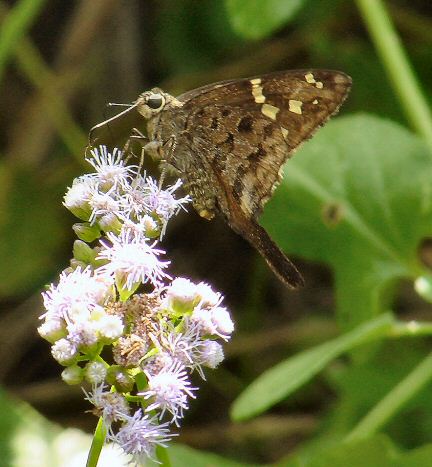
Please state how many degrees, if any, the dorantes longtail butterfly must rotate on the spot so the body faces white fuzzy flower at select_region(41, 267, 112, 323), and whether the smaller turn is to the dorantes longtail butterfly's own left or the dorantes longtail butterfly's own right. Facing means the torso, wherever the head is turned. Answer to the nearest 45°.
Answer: approximately 45° to the dorantes longtail butterfly's own left

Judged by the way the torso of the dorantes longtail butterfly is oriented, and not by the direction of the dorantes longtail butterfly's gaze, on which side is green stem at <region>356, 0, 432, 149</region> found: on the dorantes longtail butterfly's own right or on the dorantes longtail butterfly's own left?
on the dorantes longtail butterfly's own right

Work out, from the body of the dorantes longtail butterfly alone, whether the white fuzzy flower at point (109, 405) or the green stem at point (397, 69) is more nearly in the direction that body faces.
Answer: the white fuzzy flower

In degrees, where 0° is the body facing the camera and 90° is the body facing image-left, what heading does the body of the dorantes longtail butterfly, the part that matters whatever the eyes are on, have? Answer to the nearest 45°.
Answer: approximately 90°

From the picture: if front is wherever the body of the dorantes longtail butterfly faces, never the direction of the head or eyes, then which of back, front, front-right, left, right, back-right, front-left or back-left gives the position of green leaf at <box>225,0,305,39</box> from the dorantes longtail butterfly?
right

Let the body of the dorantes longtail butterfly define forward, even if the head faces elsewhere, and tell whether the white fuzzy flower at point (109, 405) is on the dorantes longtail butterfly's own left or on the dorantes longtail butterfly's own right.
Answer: on the dorantes longtail butterfly's own left

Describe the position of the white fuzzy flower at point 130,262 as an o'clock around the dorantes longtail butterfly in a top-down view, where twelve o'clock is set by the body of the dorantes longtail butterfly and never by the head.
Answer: The white fuzzy flower is roughly at 12 o'clock from the dorantes longtail butterfly.

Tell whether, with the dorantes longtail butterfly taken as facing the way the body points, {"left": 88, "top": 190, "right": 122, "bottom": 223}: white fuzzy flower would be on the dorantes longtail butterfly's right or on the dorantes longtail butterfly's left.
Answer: on the dorantes longtail butterfly's left
